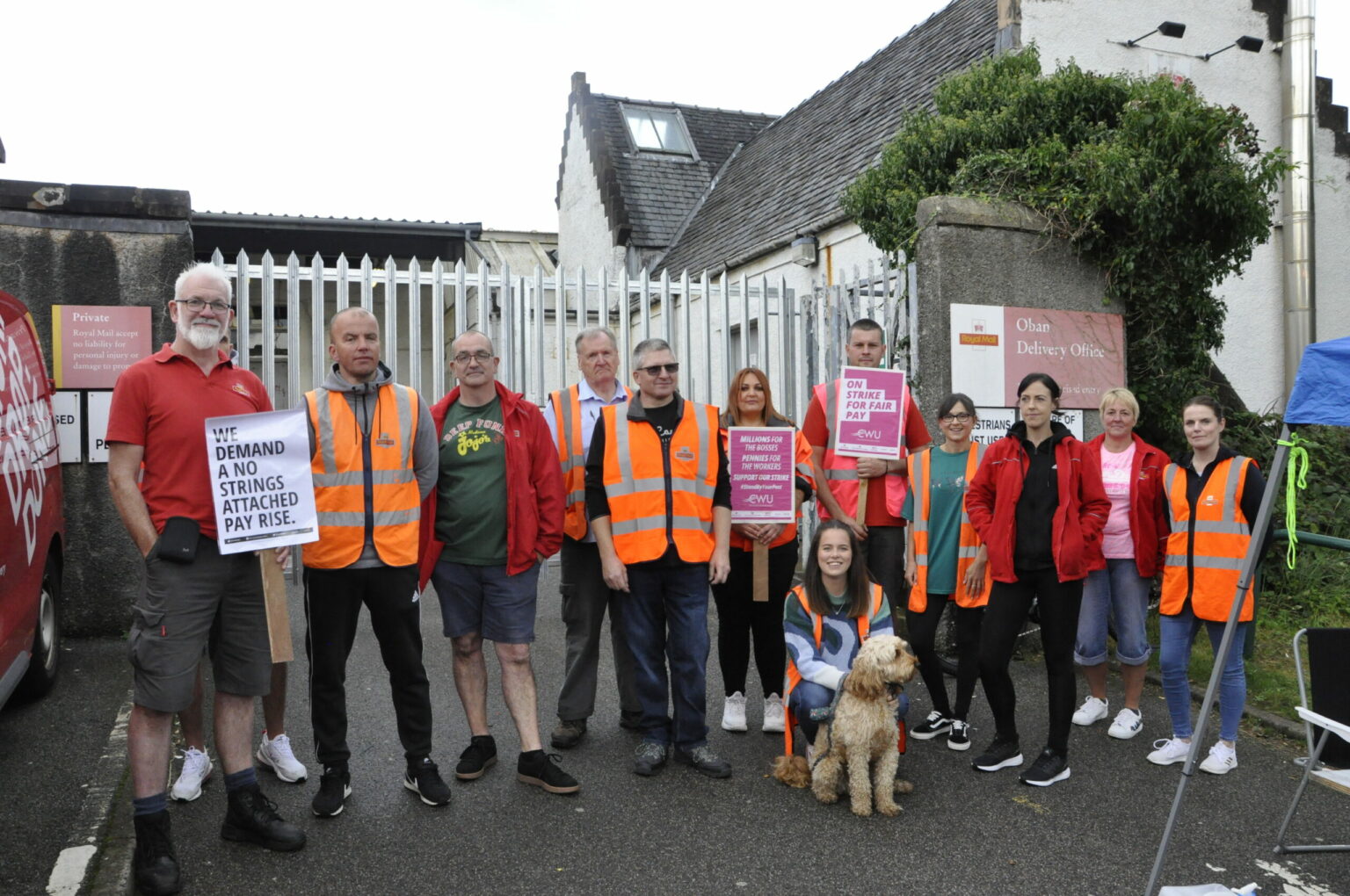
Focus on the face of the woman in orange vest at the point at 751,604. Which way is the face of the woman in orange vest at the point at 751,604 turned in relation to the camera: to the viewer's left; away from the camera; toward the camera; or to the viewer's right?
toward the camera

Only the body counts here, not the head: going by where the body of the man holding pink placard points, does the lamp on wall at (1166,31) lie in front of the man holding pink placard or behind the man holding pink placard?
behind

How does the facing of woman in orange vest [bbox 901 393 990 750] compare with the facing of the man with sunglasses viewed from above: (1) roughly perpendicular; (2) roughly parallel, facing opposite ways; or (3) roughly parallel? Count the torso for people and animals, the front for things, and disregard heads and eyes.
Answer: roughly parallel

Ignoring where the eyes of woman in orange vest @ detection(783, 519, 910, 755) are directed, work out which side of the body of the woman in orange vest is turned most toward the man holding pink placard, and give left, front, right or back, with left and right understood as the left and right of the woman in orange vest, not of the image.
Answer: back

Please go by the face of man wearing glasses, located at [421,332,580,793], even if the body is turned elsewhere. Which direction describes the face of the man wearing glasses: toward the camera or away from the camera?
toward the camera

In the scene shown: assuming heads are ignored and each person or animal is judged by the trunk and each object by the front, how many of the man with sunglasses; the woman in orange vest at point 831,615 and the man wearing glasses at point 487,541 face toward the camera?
3

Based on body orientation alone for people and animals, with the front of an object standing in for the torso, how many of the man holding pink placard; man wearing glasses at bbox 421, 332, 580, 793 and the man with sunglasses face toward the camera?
3

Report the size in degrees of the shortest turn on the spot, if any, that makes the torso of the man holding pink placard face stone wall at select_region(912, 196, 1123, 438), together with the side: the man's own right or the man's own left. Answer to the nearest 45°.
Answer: approximately 135° to the man's own left

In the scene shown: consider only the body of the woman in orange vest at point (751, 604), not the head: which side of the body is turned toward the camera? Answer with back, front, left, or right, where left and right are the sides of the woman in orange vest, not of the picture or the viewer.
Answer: front

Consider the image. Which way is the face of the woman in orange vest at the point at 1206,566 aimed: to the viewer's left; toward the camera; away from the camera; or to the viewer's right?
toward the camera

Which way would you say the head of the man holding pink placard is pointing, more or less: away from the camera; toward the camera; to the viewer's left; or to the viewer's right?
toward the camera

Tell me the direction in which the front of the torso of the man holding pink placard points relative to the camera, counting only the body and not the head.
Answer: toward the camera

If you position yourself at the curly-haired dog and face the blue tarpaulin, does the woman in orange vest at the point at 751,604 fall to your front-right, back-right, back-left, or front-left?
back-left

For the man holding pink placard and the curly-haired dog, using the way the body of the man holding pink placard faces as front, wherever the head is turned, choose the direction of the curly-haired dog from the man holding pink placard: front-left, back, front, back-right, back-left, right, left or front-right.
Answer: front

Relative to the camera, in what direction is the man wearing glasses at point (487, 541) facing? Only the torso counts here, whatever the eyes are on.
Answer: toward the camera

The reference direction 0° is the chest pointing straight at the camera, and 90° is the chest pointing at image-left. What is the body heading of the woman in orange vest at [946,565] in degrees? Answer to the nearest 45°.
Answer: approximately 0°
